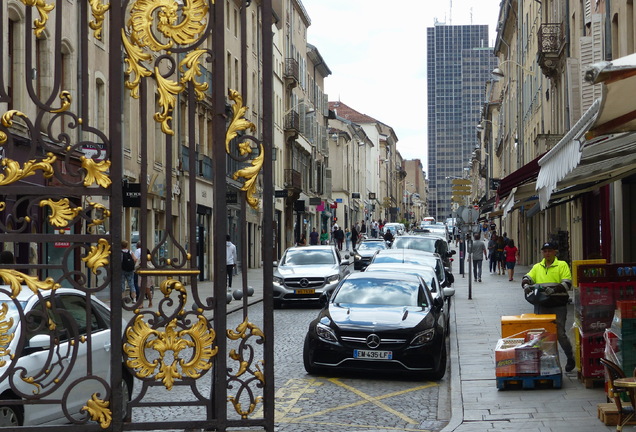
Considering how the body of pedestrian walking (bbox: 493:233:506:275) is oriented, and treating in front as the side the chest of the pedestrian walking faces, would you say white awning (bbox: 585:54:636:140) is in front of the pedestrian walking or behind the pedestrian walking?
behind

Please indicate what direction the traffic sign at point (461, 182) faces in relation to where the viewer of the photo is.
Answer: facing the viewer
